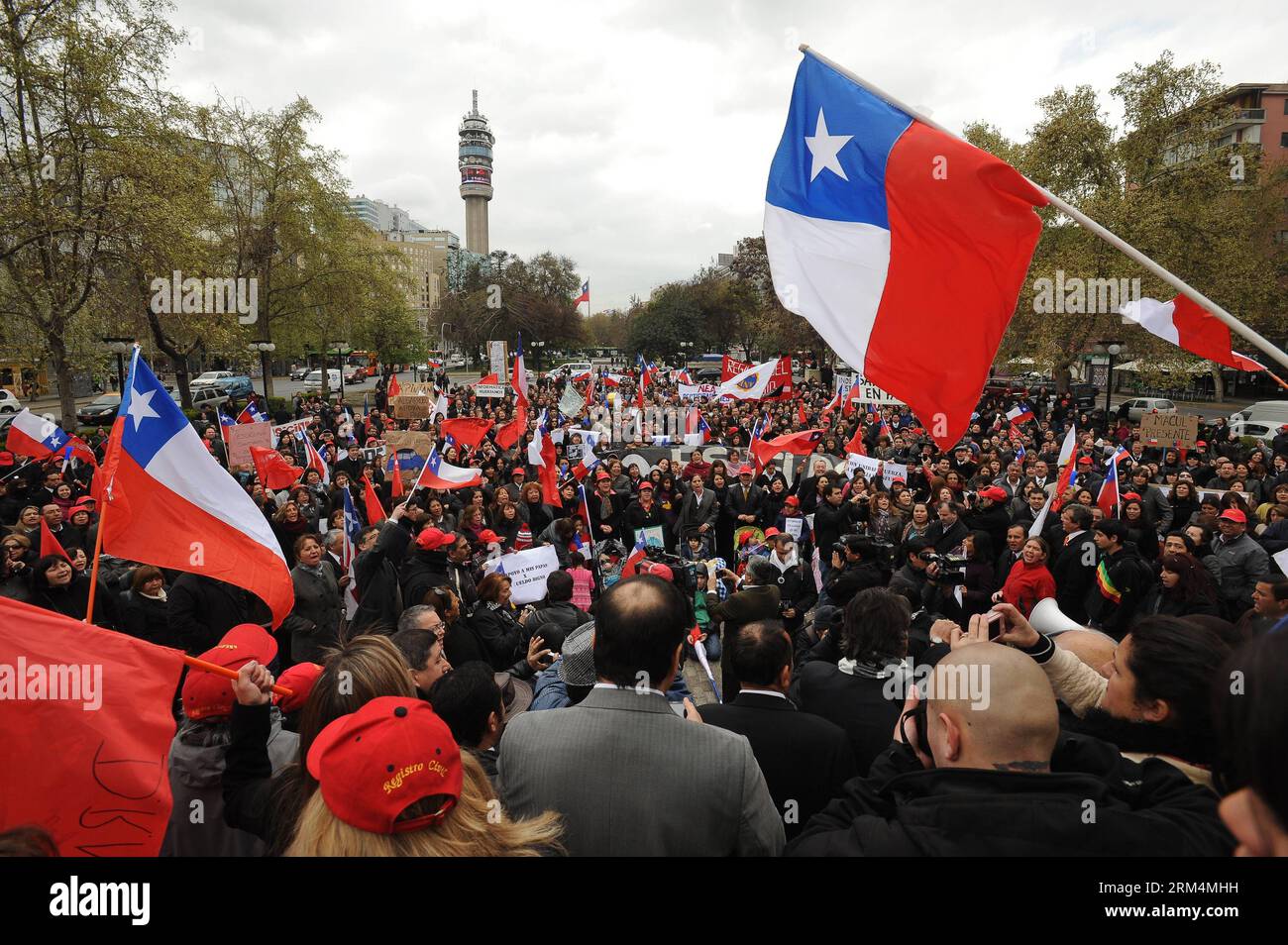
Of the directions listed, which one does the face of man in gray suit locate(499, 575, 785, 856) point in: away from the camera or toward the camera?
away from the camera

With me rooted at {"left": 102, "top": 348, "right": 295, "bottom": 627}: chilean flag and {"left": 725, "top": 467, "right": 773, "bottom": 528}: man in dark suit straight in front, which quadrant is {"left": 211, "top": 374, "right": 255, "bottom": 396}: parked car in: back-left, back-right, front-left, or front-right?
front-left

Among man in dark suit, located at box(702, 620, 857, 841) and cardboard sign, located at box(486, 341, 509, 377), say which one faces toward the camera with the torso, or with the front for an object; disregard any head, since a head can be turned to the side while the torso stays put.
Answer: the cardboard sign

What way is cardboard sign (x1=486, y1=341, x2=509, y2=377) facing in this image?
toward the camera

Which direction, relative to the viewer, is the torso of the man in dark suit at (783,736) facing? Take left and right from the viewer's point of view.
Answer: facing away from the viewer

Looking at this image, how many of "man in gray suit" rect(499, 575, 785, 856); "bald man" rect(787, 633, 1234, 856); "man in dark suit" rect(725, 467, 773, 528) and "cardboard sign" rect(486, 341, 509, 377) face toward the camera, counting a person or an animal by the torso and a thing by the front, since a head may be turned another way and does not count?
2

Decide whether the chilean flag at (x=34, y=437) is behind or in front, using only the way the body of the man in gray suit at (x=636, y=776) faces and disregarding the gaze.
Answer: in front

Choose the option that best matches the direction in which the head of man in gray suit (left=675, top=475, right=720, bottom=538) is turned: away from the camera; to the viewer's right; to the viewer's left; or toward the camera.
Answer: toward the camera

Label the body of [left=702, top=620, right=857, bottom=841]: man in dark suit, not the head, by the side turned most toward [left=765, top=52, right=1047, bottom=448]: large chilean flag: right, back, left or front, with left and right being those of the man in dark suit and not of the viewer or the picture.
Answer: front

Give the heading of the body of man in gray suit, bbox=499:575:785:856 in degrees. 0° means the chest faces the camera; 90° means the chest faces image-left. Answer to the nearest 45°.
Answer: approximately 180°

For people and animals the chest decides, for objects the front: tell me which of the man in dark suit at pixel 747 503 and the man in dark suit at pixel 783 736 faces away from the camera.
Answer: the man in dark suit at pixel 783 736
